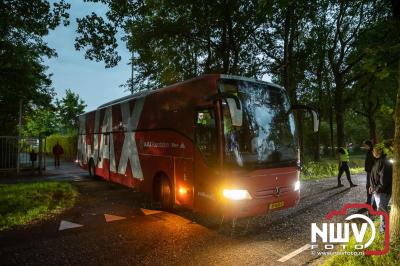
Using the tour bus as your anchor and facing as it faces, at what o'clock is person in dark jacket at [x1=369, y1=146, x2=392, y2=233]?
The person in dark jacket is roughly at 11 o'clock from the tour bus.

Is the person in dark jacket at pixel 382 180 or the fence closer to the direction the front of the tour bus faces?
the person in dark jacket

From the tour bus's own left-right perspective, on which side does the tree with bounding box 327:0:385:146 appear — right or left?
on its left

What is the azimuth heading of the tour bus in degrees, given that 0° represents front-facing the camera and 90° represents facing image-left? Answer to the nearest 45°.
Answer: approximately 315°

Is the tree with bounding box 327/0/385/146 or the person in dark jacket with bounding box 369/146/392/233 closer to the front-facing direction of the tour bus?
the person in dark jacket

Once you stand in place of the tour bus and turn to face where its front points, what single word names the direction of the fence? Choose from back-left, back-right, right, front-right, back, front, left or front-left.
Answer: back
